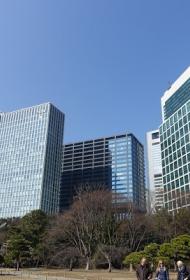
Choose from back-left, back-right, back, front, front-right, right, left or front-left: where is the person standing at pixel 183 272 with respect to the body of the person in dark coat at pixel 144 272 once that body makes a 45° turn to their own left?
front-left

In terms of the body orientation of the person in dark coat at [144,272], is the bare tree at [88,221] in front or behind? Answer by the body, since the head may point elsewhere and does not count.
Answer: behind

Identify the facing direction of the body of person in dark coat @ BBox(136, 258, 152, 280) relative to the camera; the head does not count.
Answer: toward the camera
